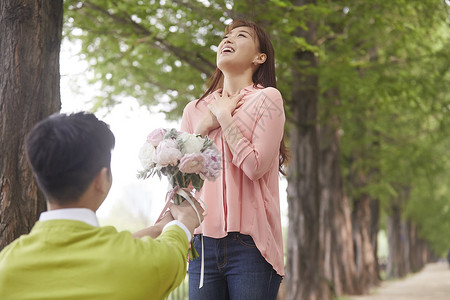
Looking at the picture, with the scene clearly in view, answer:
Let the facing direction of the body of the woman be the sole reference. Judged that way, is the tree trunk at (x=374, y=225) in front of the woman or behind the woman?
behind

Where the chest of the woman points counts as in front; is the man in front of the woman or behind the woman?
in front

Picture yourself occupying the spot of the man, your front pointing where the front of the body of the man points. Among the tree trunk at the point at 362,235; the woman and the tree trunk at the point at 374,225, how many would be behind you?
0

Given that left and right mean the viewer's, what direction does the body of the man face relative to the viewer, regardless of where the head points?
facing away from the viewer and to the right of the viewer

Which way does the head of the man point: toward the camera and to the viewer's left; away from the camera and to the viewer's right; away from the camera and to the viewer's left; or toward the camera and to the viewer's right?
away from the camera and to the viewer's right

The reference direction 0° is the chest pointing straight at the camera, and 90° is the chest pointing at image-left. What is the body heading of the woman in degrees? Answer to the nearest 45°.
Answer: approximately 45°

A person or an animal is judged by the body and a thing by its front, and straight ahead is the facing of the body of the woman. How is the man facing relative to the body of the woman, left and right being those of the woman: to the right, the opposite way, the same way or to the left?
the opposite way

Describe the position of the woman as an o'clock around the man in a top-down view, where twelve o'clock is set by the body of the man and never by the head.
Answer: The woman is roughly at 12 o'clock from the man.

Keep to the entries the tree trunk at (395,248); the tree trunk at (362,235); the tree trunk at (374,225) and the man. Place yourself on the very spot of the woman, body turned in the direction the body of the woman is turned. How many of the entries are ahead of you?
1

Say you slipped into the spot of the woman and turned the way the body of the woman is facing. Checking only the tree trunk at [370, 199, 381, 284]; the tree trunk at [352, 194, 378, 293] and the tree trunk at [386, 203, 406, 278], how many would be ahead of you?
0

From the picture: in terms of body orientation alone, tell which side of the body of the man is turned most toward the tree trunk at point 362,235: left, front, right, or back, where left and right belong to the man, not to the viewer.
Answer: front

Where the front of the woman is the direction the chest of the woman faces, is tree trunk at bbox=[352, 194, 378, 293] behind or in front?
behind

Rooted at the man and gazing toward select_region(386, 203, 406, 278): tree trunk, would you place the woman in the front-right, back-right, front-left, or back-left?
front-right
